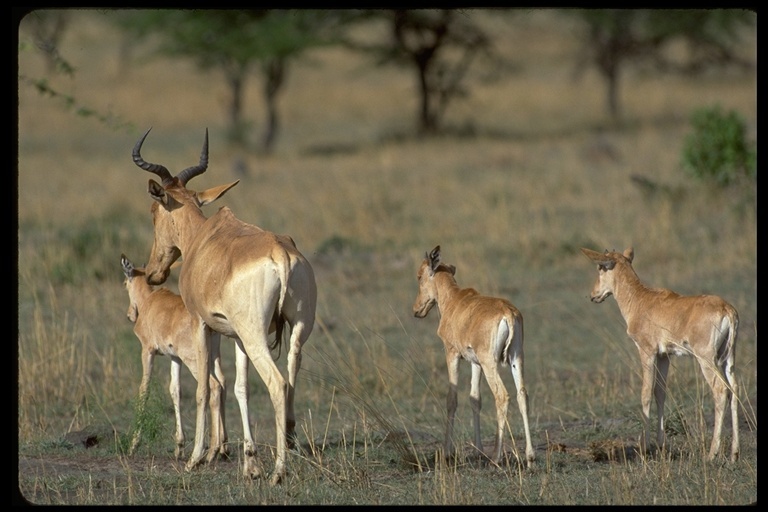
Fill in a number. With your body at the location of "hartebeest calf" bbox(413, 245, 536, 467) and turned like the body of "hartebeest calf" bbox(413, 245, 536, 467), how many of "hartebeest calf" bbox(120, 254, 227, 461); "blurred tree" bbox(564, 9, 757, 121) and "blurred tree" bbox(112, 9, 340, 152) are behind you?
0

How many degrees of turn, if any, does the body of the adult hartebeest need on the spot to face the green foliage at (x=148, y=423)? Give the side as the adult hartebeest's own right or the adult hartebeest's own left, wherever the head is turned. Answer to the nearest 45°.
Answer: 0° — it already faces it

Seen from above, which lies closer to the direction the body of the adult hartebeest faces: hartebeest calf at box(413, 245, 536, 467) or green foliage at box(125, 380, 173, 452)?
the green foliage

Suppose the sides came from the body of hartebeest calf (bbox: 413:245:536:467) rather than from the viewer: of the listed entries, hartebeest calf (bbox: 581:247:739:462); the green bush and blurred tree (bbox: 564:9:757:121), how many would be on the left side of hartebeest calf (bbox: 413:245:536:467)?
0

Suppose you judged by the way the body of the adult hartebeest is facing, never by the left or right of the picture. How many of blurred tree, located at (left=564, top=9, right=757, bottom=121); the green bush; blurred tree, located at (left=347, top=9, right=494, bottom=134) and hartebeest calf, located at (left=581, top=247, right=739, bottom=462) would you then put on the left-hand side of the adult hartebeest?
0

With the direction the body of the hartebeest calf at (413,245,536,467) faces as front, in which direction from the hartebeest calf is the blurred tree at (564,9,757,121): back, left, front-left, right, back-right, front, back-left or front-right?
front-right

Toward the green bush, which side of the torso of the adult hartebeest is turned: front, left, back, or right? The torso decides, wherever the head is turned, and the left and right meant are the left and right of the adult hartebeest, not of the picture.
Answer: right

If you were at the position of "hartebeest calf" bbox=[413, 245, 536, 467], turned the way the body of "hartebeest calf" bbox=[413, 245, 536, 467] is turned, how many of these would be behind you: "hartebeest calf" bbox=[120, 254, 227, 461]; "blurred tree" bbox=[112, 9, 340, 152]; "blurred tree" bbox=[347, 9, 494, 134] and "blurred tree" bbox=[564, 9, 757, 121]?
0

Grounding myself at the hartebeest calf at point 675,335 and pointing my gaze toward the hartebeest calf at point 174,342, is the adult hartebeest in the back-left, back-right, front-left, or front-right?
front-left

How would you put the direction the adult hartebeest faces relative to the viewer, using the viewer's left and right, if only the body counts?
facing away from the viewer and to the left of the viewer

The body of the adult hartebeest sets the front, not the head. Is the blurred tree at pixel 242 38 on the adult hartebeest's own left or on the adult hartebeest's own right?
on the adult hartebeest's own right

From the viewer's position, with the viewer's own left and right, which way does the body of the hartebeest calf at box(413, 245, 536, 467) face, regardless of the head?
facing away from the viewer and to the left of the viewer

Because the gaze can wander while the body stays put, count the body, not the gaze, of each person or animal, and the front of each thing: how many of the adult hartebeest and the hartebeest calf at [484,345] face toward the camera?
0

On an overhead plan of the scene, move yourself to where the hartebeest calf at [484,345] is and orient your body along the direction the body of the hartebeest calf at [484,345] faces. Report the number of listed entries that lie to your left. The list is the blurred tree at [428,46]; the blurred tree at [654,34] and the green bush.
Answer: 0

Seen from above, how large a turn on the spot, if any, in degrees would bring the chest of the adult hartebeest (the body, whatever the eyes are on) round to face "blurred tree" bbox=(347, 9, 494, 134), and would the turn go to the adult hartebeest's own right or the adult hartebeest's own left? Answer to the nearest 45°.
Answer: approximately 45° to the adult hartebeest's own right

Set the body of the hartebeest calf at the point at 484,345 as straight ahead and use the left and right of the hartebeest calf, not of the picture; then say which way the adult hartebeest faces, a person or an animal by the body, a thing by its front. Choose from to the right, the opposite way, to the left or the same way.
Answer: the same way

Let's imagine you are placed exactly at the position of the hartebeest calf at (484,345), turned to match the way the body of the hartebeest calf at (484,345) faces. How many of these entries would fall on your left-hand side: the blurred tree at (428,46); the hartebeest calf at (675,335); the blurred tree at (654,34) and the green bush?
0
